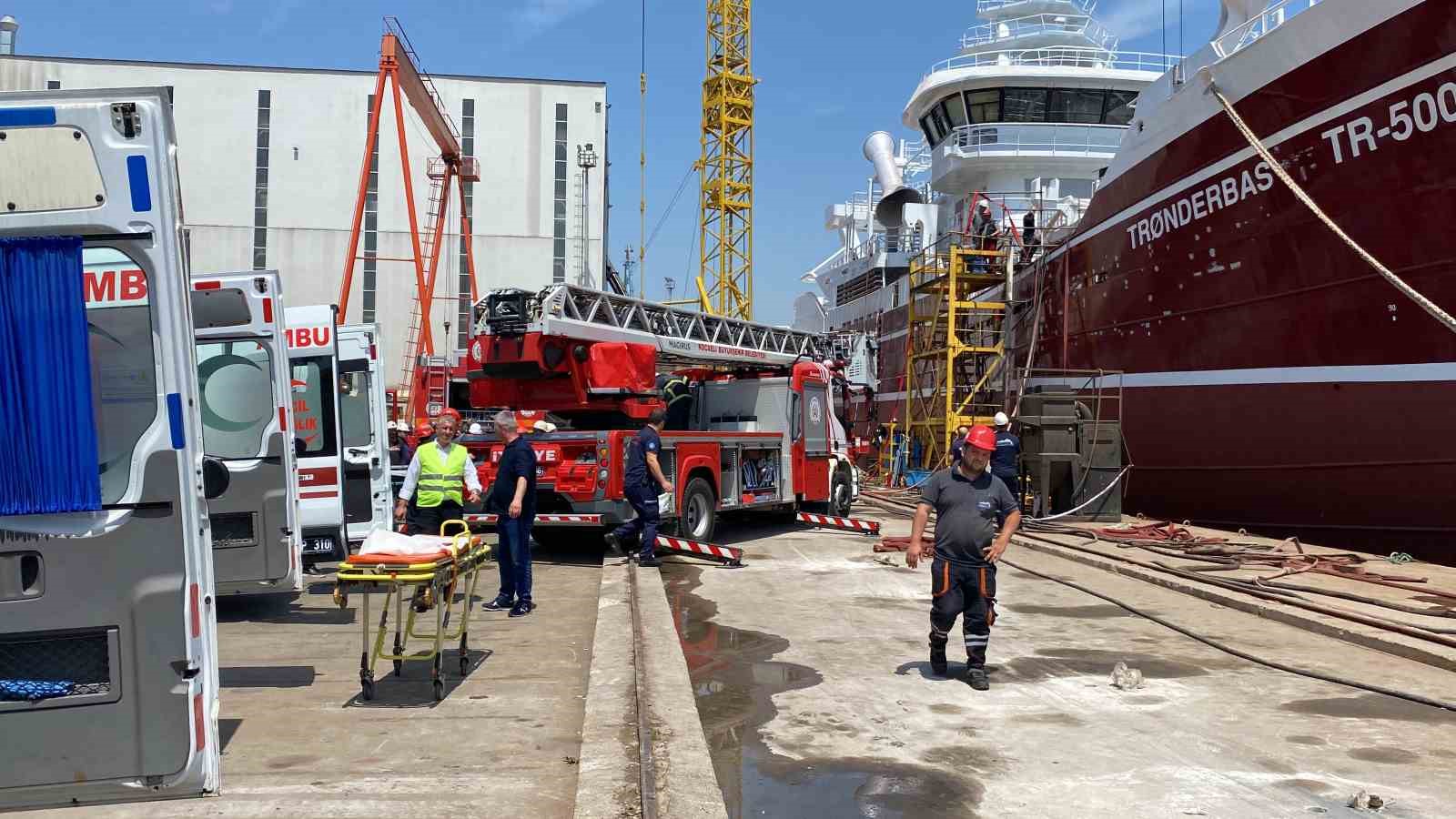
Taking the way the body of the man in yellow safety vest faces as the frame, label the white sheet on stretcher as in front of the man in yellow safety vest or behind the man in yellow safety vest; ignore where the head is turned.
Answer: in front

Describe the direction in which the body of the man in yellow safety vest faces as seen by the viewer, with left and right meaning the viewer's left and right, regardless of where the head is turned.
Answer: facing the viewer

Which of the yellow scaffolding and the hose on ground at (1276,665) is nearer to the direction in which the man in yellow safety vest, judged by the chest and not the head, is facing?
the hose on ground

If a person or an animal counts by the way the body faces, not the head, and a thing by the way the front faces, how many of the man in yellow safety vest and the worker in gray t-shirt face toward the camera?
2

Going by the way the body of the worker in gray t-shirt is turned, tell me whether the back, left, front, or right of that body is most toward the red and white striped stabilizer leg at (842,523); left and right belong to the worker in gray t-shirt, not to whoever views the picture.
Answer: back

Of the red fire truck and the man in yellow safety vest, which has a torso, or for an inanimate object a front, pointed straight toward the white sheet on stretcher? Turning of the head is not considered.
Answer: the man in yellow safety vest

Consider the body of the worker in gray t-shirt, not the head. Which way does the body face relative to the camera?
toward the camera

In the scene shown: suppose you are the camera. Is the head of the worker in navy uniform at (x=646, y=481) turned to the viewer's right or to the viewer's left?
to the viewer's right

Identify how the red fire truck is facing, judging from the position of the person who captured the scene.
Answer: facing away from the viewer and to the right of the viewer

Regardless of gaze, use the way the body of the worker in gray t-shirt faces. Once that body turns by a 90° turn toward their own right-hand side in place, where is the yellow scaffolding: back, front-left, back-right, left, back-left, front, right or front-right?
right

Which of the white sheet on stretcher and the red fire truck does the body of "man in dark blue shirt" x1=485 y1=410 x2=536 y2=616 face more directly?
the white sheet on stretcher

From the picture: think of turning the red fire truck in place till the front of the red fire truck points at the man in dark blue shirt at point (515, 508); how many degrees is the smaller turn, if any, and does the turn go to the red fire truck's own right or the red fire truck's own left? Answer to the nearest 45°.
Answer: approximately 135° to the red fire truck's own right
